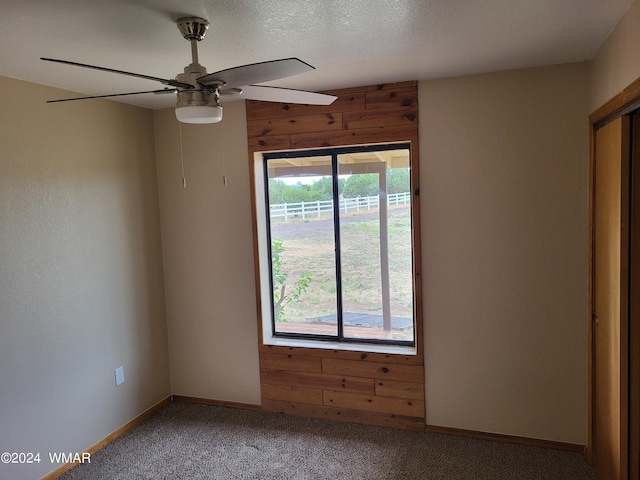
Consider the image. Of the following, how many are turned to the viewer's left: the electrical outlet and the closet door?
1

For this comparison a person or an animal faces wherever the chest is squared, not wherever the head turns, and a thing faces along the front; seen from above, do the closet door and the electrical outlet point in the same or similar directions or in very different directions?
very different directions

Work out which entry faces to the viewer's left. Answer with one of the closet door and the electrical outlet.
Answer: the closet door

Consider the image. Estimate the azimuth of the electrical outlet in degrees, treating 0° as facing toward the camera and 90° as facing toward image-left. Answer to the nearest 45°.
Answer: approximately 315°

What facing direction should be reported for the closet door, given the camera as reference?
facing to the left of the viewer
